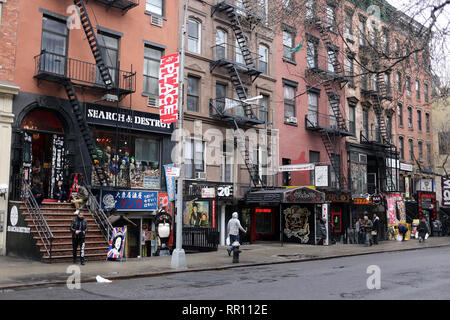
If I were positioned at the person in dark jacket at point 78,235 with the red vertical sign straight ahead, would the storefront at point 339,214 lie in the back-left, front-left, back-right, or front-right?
front-left

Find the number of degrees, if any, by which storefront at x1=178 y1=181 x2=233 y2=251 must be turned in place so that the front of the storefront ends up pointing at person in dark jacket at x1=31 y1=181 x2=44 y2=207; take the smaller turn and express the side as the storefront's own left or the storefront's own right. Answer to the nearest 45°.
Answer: approximately 45° to the storefront's own right

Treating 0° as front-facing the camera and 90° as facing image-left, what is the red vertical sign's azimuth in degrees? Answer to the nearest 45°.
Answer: approximately 45°

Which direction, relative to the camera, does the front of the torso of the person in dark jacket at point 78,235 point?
toward the camera

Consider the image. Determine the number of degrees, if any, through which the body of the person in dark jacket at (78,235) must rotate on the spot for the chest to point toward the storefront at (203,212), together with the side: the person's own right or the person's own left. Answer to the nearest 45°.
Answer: approximately 135° to the person's own left

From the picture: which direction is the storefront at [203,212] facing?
toward the camera

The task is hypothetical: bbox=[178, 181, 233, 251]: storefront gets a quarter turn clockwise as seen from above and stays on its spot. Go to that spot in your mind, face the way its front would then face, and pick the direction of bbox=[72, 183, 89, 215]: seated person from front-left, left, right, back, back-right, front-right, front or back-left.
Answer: front-left

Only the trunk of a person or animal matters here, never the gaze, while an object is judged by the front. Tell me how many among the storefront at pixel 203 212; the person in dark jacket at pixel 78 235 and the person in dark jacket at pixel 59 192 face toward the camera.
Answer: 3

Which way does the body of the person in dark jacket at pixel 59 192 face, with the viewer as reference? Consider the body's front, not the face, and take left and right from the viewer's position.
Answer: facing the viewer

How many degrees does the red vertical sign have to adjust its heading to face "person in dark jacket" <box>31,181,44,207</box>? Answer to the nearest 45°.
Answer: approximately 45° to its right

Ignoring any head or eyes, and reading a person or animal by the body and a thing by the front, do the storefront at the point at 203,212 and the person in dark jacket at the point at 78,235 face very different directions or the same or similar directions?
same or similar directions

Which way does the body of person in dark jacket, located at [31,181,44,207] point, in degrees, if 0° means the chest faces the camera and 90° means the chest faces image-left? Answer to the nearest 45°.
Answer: approximately 315°

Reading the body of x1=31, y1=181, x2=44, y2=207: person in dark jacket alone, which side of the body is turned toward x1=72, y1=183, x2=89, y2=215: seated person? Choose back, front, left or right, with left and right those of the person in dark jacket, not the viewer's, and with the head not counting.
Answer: left

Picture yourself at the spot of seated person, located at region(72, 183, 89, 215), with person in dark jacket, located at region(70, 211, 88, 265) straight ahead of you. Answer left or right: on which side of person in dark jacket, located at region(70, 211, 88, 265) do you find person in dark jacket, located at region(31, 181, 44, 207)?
right
